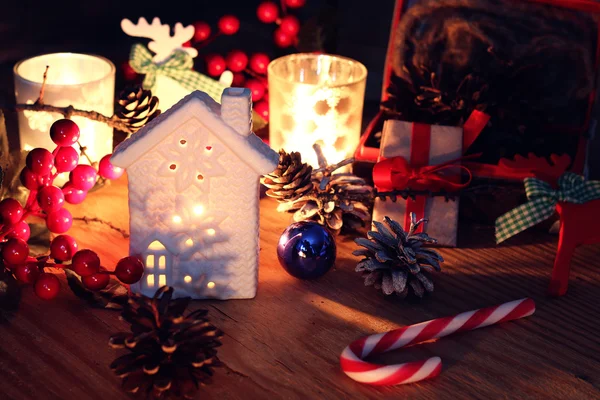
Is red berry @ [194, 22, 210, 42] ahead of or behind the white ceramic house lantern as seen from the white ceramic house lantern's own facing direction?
behind

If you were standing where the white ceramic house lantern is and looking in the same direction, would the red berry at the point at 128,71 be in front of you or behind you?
behind

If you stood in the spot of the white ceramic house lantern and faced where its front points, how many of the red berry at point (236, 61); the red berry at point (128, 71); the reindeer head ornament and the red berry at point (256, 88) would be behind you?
4

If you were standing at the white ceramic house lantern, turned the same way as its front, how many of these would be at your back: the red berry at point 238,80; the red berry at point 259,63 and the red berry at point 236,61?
3

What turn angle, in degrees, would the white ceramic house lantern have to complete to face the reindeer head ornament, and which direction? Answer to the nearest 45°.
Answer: approximately 180°

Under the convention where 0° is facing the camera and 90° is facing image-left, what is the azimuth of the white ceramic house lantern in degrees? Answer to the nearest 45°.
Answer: approximately 0°
